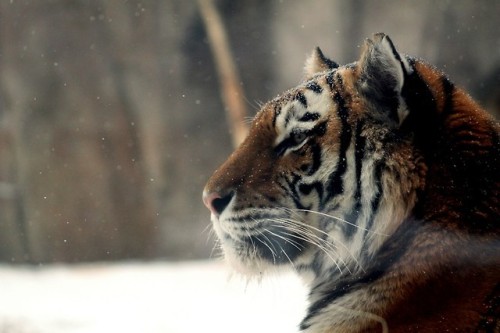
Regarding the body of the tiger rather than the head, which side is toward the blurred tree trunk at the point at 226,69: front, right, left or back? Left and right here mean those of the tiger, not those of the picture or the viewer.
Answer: right

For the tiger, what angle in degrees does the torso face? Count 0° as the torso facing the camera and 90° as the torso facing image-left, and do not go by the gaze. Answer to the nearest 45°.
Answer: approximately 90°
